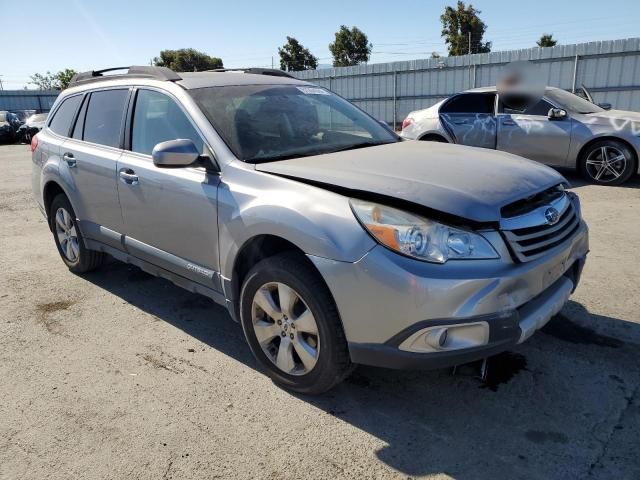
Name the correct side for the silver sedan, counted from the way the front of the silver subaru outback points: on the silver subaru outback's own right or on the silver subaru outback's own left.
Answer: on the silver subaru outback's own left

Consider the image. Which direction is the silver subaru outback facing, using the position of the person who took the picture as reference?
facing the viewer and to the right of the viewer

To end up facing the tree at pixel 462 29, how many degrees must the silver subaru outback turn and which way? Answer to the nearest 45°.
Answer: approximately 135° to its left

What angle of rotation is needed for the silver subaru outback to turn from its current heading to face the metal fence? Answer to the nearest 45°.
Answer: approximately 180°
